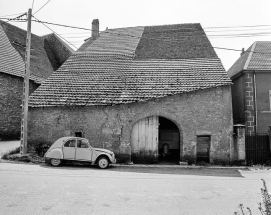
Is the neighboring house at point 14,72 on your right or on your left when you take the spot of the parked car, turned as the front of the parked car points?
on your left

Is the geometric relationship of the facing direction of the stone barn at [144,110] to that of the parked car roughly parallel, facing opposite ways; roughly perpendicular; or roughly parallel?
roughly perpendicular

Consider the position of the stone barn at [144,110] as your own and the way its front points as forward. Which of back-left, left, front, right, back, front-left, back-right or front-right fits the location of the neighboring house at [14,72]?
back-right

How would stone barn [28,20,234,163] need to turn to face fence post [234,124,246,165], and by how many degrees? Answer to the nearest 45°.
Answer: approximately 90° to its left

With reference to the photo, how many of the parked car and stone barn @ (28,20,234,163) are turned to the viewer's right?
1

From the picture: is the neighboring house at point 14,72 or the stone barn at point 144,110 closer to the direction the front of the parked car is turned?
the stone barn

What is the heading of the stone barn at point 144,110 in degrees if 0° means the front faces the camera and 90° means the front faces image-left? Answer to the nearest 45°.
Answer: approximately 0°

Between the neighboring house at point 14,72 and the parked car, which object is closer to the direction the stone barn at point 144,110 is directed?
the parked car

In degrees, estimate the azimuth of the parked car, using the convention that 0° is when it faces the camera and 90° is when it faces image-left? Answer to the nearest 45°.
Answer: approximately 270°
